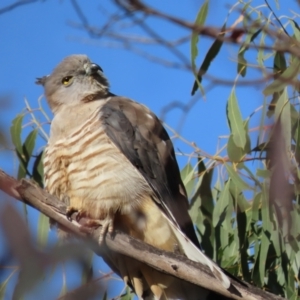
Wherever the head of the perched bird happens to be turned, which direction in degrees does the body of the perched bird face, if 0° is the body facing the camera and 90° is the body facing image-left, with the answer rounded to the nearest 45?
approximately 45°
